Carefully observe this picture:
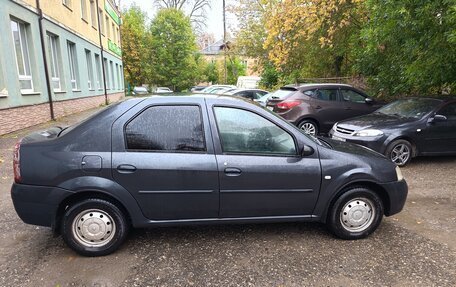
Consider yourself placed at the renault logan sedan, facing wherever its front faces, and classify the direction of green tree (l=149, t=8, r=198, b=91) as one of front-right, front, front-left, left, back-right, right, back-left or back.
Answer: left

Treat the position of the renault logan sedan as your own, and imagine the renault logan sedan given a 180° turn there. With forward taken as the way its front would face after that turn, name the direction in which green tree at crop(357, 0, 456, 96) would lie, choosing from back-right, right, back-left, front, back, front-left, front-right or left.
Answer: back-right

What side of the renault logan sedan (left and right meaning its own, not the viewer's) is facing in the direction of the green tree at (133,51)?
left

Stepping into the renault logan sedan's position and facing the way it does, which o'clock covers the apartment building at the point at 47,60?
The apartment building is roughly at 8 o'clock from the renault logan sedan.

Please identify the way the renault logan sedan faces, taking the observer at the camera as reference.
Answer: facing to the right of the viewer

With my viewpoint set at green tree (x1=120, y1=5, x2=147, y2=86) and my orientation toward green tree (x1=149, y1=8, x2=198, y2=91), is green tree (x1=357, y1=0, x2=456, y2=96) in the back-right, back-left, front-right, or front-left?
front-right
